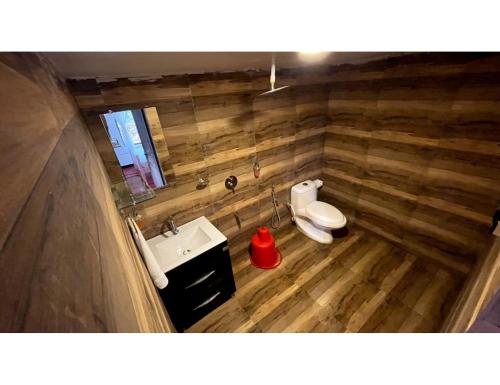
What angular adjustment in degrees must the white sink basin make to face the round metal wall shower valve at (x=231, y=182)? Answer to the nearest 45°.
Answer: approximately 90° to its left

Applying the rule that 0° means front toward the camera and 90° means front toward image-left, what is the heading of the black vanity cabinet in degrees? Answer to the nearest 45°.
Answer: approximately 315°

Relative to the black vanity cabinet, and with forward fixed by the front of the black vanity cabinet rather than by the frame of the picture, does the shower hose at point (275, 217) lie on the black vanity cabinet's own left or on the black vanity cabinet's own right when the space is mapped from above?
on the black vanity cabinet's own left

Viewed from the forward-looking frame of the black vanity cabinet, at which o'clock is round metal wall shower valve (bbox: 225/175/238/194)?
The round metal wall shower valve is roughly at 9 o'clock from the black vanity cabinet.

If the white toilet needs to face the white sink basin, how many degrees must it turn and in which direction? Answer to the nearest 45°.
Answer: approximately 90° to its right

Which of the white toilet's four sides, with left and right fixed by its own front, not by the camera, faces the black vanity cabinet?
right

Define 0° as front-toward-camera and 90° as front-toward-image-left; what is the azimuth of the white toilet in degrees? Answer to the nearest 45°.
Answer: approximately 315°

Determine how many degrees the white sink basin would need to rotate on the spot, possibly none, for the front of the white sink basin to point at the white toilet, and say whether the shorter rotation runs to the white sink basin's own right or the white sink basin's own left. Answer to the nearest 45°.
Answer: approximately 45° to the white sink basin's own left

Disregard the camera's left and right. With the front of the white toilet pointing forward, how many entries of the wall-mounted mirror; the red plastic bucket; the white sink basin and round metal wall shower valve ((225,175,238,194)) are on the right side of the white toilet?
4

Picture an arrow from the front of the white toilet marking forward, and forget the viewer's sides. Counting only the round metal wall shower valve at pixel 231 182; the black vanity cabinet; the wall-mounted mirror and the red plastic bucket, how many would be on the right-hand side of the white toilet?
4

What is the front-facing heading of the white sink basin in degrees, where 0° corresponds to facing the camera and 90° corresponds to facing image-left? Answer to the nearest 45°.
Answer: approximately 315°

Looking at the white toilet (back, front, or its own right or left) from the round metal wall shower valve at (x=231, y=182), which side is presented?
right
